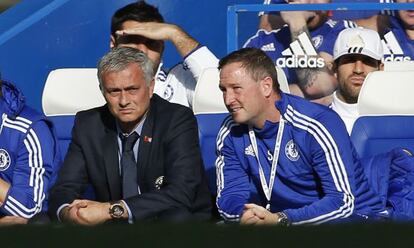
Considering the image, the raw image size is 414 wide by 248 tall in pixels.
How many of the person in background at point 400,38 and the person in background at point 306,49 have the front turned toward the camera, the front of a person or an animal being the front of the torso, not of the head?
2

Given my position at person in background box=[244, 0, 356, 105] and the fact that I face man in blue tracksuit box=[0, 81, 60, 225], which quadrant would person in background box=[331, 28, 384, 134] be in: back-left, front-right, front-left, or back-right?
back-left

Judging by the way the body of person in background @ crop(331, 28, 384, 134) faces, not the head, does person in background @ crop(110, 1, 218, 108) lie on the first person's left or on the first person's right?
on the first person's right

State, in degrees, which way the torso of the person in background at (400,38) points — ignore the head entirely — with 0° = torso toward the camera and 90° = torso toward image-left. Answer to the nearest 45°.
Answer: approximately 0°

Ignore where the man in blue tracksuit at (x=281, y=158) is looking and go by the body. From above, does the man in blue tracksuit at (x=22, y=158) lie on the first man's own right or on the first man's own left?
on the first man's own right

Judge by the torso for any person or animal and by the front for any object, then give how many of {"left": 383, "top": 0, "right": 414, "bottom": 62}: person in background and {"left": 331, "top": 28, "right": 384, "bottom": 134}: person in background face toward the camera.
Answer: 2

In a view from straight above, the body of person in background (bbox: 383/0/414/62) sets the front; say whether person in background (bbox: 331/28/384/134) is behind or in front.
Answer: in front

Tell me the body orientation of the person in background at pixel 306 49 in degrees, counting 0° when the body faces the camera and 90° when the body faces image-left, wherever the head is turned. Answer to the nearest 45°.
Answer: approximately 0°

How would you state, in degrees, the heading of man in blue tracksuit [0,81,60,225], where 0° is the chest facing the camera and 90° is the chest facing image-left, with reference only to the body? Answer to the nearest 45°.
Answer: approximately 45°

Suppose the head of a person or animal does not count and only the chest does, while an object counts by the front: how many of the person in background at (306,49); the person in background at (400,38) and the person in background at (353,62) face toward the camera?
3

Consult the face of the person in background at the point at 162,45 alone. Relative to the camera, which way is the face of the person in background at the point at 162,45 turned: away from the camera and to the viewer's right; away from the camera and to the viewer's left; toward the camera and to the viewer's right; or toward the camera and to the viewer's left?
toward the camera and to the viewer's right
